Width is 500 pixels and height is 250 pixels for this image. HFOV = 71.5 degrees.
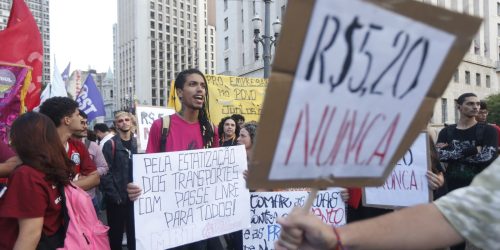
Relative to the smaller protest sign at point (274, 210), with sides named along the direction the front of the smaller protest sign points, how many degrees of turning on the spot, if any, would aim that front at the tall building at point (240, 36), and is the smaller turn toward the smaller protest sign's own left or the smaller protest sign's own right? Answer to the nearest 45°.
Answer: approximately 180°

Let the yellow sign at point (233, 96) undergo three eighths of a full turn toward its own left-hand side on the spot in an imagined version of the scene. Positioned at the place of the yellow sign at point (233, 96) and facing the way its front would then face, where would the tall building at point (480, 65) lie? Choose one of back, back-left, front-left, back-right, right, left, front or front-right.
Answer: front

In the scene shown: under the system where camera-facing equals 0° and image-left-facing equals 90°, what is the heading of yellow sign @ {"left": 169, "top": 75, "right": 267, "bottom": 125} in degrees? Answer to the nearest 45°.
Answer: approximately 0°

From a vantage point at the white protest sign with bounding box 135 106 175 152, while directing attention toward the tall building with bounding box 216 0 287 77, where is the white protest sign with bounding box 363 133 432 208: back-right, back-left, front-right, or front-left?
back-right

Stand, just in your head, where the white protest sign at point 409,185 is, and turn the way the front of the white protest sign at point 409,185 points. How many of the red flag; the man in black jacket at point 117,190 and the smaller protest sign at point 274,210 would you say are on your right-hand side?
3

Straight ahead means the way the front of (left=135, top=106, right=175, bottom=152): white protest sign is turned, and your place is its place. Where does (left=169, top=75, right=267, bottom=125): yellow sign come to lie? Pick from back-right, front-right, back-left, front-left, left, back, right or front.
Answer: back-left

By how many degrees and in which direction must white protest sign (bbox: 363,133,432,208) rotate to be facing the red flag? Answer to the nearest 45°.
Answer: approximately 90° to its right

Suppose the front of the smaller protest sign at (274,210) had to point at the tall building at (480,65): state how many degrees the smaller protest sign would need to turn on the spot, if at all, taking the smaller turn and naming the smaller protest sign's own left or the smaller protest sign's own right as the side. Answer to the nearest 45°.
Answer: approximately 135° to the smaller protest sign's own left
